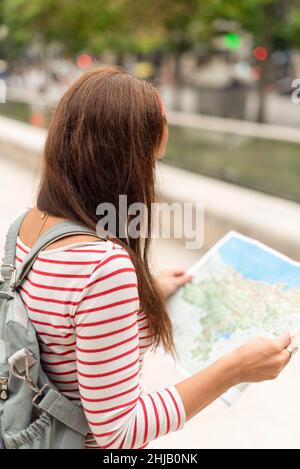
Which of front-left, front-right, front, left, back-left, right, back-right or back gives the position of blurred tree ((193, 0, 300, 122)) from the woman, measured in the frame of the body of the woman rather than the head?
front-left

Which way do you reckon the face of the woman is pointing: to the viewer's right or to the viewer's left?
to the viewer's right

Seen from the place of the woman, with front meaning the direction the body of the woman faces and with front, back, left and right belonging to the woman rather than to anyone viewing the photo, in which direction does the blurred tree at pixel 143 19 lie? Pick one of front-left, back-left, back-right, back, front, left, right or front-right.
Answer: front-left

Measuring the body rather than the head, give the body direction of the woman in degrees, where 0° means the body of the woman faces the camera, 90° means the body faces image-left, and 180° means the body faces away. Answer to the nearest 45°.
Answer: approximately 225°
